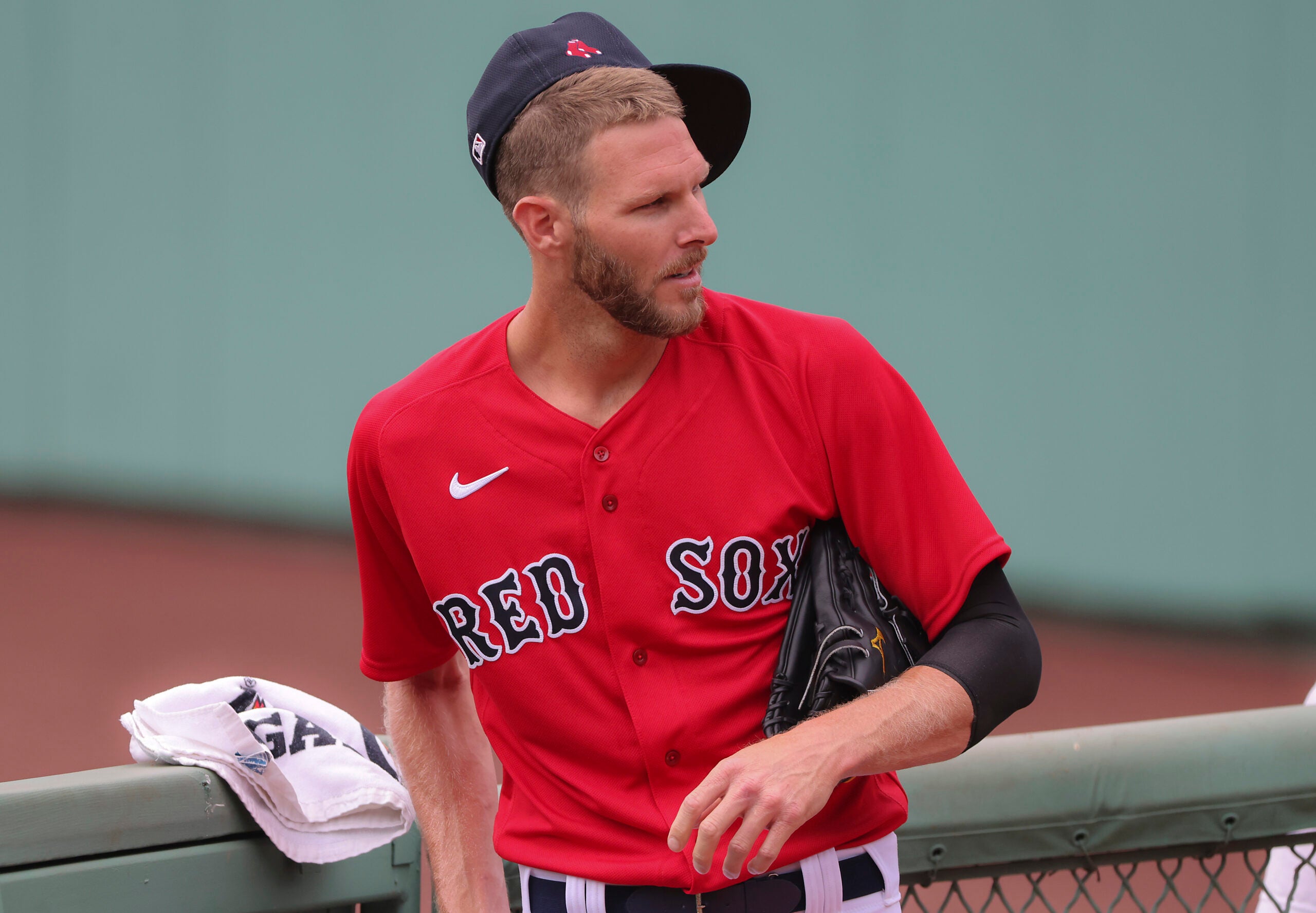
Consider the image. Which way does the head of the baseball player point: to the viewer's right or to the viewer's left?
to the viewer's right

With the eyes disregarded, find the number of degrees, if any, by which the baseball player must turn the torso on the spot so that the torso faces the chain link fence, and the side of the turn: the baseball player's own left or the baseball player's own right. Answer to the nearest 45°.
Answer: approximately 135° to the baseball player's own left

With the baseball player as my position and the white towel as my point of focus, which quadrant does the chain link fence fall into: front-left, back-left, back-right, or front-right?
back-right

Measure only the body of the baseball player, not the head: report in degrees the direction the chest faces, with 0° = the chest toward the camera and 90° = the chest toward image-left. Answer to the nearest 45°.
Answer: approximately 0°
